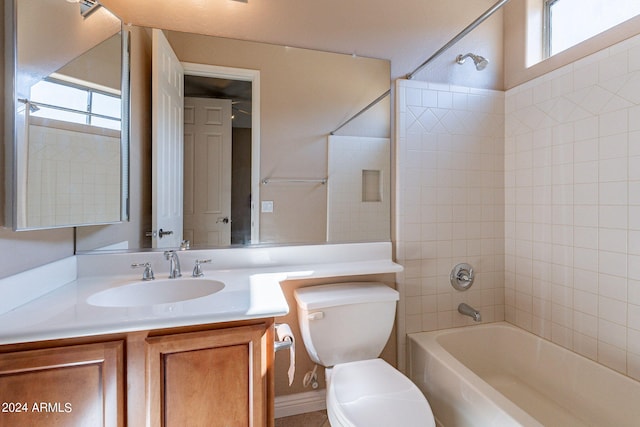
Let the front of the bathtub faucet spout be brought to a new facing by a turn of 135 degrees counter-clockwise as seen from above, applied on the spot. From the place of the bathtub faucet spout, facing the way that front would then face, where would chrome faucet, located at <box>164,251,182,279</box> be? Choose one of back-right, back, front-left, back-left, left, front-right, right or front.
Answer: back-left

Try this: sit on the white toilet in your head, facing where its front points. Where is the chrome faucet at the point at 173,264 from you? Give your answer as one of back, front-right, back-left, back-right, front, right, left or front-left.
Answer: back-right

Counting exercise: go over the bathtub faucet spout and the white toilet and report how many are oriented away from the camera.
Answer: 0

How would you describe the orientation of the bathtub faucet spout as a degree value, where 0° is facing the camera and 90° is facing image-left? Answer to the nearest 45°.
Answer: approximately 315°

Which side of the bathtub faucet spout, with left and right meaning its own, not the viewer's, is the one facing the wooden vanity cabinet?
right

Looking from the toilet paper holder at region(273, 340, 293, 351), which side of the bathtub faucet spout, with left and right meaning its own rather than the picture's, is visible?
right

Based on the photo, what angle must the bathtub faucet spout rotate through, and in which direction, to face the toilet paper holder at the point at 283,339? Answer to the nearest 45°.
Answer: approximately 90° to its right

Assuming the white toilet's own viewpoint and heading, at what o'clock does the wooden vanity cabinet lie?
The wooden vanity cabinet is roughly at 3 o'clock from the white toilet.
